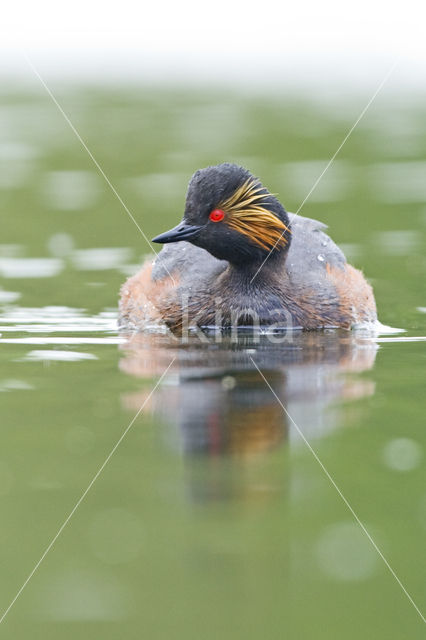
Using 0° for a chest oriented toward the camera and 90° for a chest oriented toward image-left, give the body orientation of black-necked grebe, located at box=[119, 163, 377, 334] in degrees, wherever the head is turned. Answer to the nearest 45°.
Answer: approximately 0°
